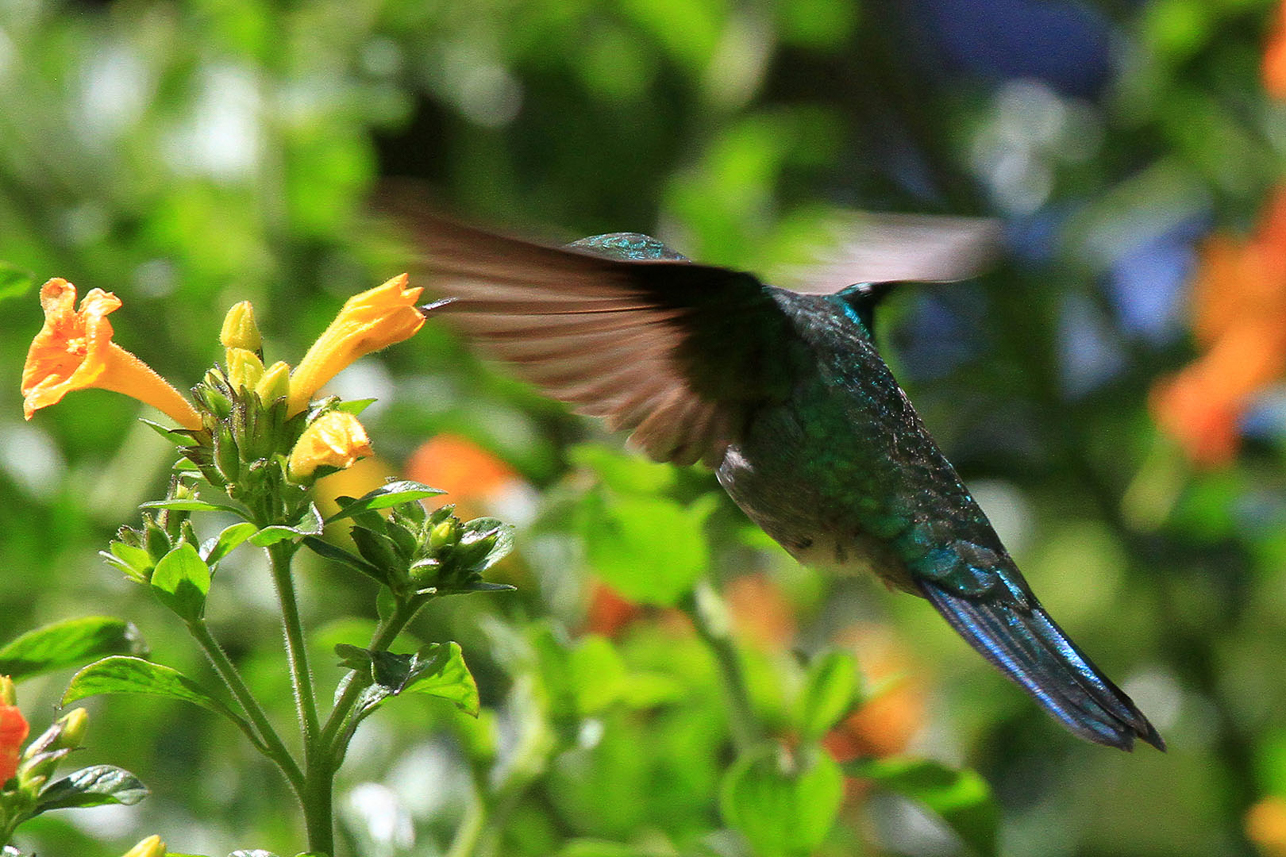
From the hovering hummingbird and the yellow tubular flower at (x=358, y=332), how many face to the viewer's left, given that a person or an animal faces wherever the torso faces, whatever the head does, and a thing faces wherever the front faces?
1

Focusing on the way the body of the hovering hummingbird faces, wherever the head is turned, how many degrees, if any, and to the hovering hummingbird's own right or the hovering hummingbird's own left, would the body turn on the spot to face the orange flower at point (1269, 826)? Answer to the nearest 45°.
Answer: approximately 135° to the hovering hummingbird's own right

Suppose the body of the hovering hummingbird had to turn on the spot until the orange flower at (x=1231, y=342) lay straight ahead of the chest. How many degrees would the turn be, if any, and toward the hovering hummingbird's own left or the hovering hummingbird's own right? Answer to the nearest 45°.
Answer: approximately 135° to the hovering hummingbird's own right

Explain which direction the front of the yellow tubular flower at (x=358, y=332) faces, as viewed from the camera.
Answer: facing to the right of the viewer

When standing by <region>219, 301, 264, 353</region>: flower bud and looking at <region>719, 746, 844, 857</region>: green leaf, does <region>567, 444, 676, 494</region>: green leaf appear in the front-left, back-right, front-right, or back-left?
front-left

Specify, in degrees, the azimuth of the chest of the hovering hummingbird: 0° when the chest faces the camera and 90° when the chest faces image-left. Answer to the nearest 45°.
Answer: approximately 90°

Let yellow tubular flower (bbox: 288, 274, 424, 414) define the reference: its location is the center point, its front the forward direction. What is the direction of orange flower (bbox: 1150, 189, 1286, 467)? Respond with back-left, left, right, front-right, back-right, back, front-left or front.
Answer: front-left

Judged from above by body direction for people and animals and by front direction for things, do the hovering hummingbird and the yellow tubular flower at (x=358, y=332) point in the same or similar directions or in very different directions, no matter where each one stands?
very different directions
